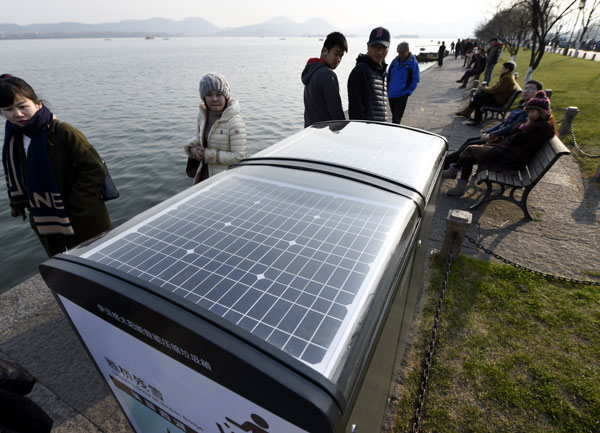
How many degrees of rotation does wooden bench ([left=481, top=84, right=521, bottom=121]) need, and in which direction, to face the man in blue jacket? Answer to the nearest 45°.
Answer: approximately 45° to its left

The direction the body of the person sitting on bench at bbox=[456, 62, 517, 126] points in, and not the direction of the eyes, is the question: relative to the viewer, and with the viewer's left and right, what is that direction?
facing to the left of the viewer

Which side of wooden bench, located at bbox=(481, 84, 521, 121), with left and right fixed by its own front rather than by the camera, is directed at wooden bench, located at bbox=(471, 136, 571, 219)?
left

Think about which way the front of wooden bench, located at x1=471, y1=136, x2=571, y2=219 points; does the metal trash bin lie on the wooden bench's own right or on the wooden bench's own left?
on the wooden bench's own left

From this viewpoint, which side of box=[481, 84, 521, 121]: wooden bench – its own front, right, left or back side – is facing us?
left

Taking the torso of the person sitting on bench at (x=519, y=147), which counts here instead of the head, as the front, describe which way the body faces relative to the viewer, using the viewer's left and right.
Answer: facing to the left of the viewer

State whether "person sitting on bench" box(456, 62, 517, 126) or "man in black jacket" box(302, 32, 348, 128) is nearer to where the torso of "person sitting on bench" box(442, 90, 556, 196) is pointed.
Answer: the man in black jacket

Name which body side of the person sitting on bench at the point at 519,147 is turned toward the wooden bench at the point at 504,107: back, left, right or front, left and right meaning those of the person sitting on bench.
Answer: right

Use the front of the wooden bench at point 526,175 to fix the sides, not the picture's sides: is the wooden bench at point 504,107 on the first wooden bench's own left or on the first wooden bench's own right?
on the first wooden bench's own right

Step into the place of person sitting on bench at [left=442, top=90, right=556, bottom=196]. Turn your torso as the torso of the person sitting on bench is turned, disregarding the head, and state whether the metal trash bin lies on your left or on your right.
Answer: on your left

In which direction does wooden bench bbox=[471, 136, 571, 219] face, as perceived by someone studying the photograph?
facing to the left of the viewer

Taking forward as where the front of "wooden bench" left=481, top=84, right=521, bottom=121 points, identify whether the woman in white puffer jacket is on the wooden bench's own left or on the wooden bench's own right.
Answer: on the wooden bench's own left
